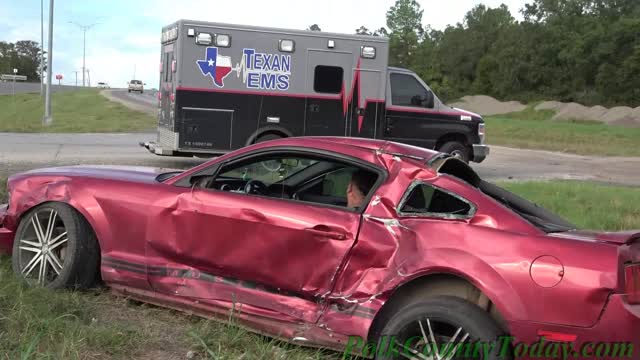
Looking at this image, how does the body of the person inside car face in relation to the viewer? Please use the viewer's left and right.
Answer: facing to the left of the viewer

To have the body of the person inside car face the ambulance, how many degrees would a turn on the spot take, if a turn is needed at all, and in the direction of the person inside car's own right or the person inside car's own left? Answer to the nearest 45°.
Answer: approximately 90° to the person inside car's own right

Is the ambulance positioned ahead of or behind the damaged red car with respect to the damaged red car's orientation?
ahead

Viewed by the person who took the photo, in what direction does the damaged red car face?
facing away from the viewer and to the left of the viewer
